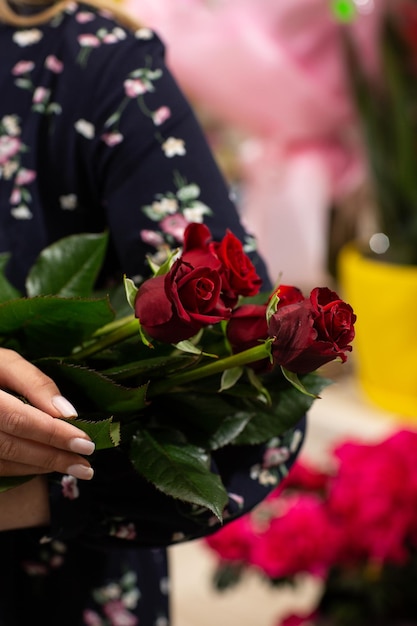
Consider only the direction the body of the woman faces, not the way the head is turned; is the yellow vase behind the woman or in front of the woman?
behind

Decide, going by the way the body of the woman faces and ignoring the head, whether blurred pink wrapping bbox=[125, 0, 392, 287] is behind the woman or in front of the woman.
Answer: behind

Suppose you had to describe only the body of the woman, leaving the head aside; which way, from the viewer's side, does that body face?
toward the camera
